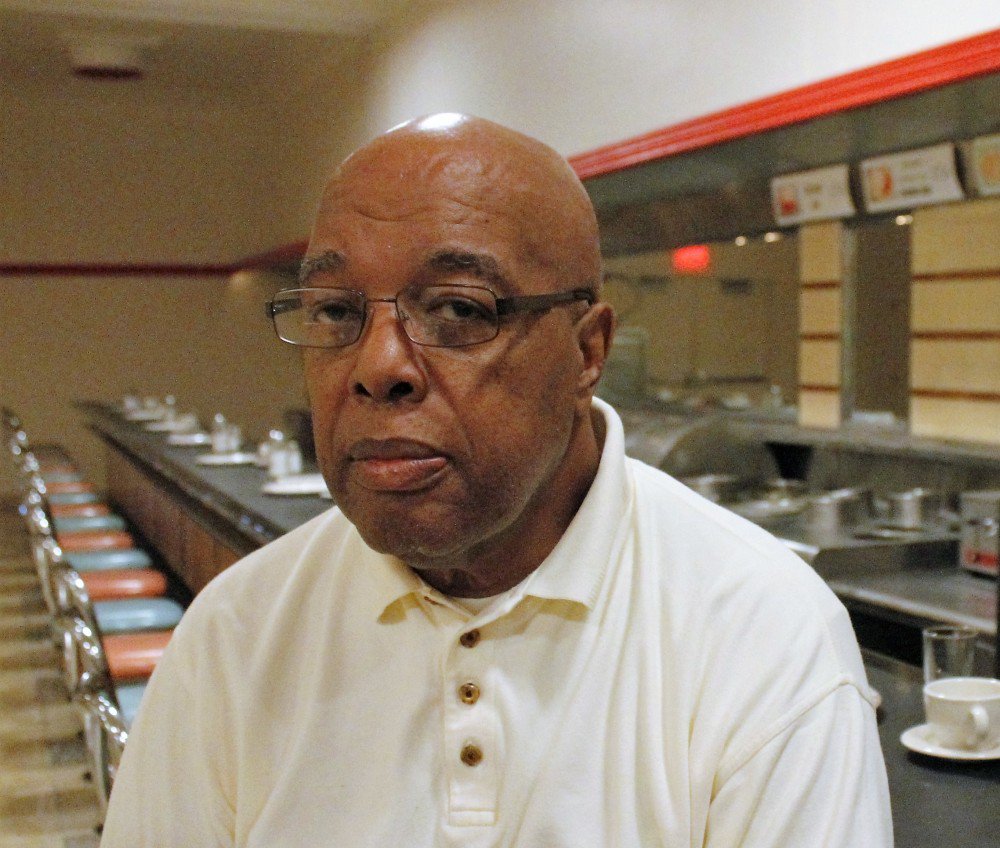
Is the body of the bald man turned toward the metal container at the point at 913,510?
no

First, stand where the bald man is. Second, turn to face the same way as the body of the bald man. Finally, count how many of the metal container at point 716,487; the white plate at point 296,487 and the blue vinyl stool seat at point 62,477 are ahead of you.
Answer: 0

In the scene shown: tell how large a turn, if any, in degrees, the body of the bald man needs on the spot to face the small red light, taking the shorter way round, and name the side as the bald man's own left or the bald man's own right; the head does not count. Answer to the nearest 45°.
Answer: approximately 180°

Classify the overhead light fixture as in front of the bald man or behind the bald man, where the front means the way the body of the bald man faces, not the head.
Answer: behind

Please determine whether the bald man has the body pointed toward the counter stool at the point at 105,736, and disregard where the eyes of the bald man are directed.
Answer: no

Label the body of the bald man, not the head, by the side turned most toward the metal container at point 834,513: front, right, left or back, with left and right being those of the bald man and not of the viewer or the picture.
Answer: back

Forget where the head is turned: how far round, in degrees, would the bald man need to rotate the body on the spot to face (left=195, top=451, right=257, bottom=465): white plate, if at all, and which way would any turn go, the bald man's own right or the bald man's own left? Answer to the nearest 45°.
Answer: approximately 180°

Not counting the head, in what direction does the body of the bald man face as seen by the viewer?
toward the camera

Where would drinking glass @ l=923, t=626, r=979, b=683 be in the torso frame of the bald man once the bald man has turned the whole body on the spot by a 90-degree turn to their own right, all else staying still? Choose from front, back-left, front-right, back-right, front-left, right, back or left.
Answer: back-right

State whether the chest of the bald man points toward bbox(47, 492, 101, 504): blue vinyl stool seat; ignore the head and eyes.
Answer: no

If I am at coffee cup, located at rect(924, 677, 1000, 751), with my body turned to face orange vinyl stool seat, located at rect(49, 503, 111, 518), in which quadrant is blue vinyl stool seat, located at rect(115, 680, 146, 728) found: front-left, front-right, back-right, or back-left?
front-left
